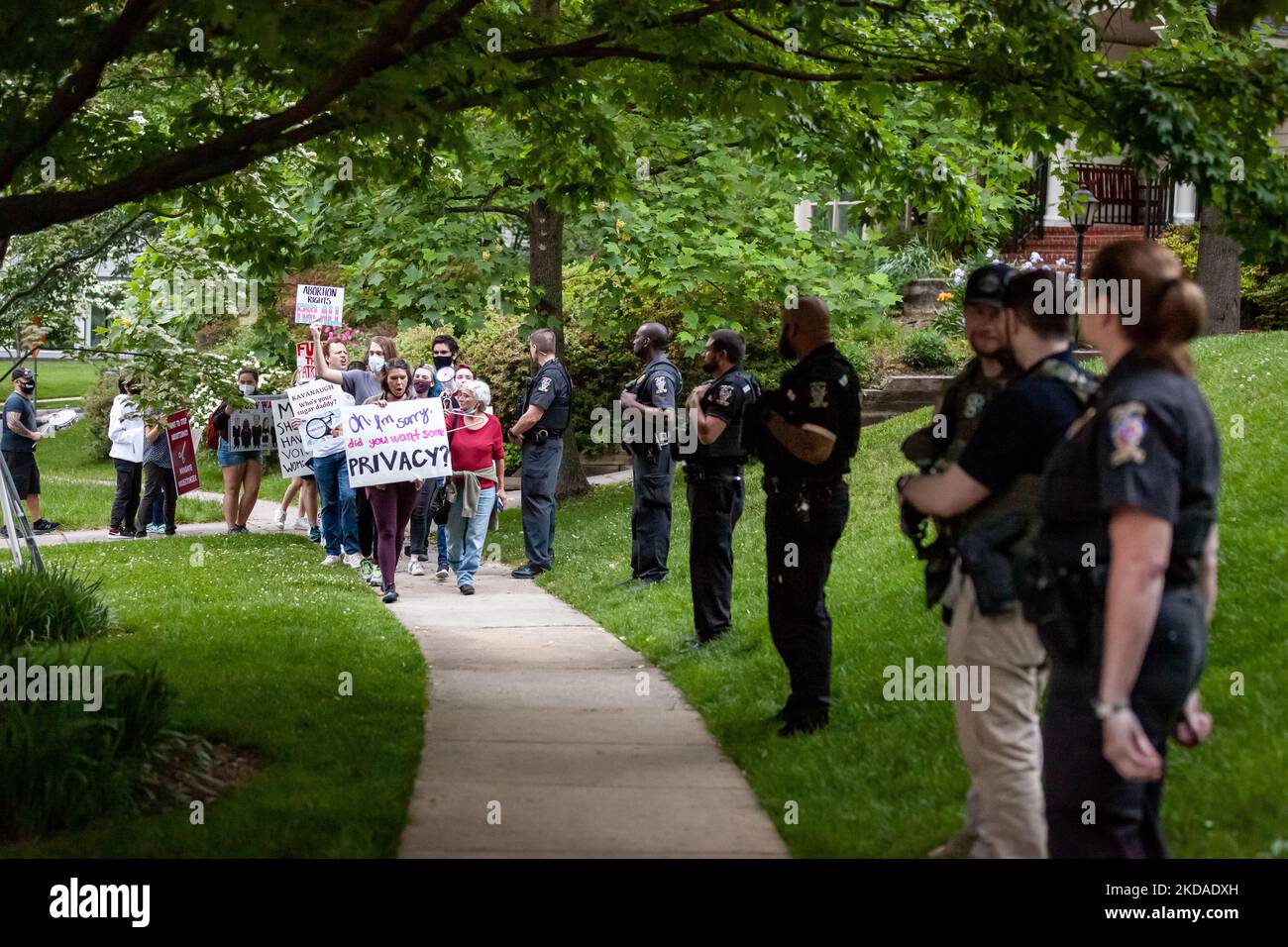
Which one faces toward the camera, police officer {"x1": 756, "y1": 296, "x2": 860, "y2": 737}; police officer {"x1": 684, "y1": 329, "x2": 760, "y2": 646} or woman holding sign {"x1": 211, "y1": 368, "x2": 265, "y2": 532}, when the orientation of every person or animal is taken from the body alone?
the woman holding sign

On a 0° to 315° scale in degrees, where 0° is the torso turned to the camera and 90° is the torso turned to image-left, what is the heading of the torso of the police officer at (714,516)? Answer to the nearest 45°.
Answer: approximately 90°

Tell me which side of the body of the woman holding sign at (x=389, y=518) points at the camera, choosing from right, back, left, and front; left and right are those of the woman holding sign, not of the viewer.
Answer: front

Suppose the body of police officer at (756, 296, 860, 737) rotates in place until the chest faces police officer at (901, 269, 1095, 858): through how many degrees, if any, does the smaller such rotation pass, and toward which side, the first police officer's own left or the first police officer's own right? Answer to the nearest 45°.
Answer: approximately 90° to the first police officer's own left

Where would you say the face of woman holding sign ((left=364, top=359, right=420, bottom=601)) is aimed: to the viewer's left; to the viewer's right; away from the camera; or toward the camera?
toward the camera

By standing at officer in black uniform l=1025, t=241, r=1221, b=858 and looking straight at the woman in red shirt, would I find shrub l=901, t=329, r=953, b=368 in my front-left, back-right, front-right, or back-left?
front-right

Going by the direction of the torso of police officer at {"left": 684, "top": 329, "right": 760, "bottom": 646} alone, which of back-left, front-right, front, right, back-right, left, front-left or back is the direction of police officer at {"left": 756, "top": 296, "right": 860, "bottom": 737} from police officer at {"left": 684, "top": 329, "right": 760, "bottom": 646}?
left

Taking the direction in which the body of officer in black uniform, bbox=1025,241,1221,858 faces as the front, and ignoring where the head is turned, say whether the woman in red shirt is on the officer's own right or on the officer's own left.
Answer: on the officer's own right

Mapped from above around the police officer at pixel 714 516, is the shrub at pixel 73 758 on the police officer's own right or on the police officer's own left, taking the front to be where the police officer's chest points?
on the police officer's own left

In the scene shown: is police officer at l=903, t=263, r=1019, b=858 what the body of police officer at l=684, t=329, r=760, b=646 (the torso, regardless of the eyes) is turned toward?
no

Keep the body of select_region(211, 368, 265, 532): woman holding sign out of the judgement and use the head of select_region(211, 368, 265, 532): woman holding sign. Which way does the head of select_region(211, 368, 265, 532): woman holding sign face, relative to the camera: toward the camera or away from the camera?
toward the camera

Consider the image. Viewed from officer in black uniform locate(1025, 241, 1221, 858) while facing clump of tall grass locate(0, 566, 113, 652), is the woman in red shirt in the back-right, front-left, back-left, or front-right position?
front-right

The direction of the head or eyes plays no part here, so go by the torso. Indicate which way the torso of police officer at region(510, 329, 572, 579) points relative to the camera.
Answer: to the viewer's left

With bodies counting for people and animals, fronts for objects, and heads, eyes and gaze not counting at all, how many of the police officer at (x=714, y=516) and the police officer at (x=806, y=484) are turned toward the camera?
0

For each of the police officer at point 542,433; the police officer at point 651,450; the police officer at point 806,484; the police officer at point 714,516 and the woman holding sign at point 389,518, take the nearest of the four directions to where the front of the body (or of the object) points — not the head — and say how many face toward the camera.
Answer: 1

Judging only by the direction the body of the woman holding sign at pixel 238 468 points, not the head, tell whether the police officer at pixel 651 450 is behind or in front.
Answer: in front

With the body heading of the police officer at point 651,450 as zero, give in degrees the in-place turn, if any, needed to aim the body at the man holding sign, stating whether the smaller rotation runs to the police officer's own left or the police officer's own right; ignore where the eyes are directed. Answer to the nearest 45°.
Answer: approximately 45° to the police officer's own right

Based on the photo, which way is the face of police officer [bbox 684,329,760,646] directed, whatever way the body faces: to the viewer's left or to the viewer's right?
to the viewer's left

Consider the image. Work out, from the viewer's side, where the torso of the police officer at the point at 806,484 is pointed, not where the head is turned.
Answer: to the viewer's left
